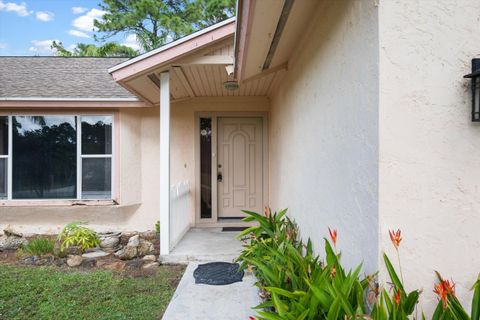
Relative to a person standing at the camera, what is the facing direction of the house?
facing the viewer

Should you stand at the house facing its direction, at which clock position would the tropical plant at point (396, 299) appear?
The tropical plant is roughly at 12 o'clock from the house.

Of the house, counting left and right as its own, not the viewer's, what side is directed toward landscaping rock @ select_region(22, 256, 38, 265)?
front

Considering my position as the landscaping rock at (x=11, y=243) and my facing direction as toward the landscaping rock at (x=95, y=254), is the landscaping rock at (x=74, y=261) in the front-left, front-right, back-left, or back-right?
front-right
